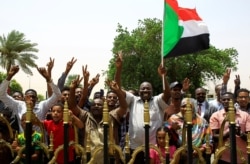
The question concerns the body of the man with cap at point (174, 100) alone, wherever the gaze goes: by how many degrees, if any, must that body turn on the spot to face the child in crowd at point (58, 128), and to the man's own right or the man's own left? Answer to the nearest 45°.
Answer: approximately 45° to the man's own right

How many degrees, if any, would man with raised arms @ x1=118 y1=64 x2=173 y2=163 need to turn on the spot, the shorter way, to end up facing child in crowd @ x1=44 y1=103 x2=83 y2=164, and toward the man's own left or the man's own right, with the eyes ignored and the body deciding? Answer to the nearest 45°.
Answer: approximately 45° to the man's own right

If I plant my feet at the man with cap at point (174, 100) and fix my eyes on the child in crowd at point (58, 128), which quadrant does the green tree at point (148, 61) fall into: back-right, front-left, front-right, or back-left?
back-right

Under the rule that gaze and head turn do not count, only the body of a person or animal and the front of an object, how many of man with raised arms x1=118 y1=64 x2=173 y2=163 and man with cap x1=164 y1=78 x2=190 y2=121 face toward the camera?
2

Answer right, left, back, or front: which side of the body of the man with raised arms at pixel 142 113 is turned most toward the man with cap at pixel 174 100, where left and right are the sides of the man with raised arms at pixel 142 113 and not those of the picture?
left

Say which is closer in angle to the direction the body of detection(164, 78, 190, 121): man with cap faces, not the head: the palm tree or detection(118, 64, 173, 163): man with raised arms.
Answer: the man with raised arms

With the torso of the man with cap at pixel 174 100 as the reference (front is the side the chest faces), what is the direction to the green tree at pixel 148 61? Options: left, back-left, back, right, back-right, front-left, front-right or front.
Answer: back

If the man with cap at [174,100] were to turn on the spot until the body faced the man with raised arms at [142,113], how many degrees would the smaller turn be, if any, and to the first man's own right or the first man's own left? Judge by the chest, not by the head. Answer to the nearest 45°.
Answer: approximately 45° to the first man's own right

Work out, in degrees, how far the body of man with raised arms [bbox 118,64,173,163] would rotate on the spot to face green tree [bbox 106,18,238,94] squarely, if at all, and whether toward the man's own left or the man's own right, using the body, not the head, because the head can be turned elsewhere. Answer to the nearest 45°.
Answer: approximately 180°

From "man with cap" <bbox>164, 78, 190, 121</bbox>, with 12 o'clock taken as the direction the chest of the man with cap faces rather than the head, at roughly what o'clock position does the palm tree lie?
The palm tree is roughly at 5 o'clock from the man with cap.
